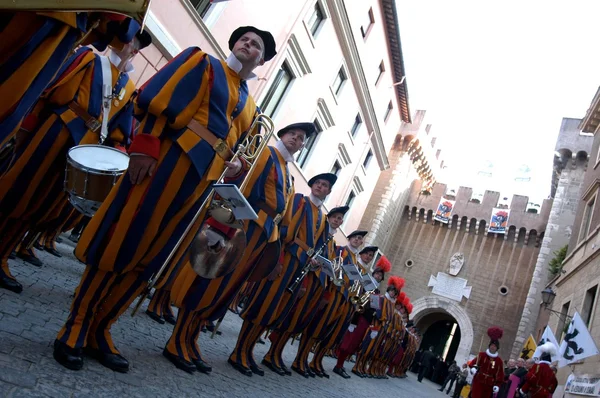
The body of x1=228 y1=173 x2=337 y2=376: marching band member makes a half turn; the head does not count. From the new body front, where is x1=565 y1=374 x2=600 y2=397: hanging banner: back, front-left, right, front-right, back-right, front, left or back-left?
right

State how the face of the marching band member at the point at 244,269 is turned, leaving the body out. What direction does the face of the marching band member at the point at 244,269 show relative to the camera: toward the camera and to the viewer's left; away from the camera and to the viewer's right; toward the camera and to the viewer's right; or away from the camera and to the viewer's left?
toward the camera and to the viewer's right

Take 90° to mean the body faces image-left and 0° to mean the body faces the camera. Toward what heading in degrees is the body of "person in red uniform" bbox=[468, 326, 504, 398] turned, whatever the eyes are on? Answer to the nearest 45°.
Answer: approximately 0°

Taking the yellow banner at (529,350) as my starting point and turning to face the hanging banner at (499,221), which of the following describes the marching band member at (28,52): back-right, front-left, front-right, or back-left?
back-left

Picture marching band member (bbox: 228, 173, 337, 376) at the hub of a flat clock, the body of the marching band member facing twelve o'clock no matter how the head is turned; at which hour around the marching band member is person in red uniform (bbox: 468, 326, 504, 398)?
The person in red uniform is roughly at 9 o'clock from the marching band member.

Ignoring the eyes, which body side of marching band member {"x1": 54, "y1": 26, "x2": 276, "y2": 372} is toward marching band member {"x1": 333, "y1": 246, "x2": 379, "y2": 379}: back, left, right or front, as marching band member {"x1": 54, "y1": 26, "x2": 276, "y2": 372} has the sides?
left

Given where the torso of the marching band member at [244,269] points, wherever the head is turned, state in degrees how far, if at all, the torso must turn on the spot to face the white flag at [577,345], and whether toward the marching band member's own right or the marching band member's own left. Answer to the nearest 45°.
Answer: approximately 90° to the marching band member's own left

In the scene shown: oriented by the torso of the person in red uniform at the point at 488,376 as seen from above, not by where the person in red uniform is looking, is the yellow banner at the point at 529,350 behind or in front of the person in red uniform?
behind

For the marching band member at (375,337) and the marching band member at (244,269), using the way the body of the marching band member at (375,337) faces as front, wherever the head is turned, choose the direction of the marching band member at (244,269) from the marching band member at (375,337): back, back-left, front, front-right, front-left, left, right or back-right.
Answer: front-right

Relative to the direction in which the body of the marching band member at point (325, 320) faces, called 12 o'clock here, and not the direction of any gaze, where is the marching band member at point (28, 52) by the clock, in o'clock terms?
the marching band member at point (28, 52) is roughly at 2 o'clock from the marching band member at point (325, 320).
